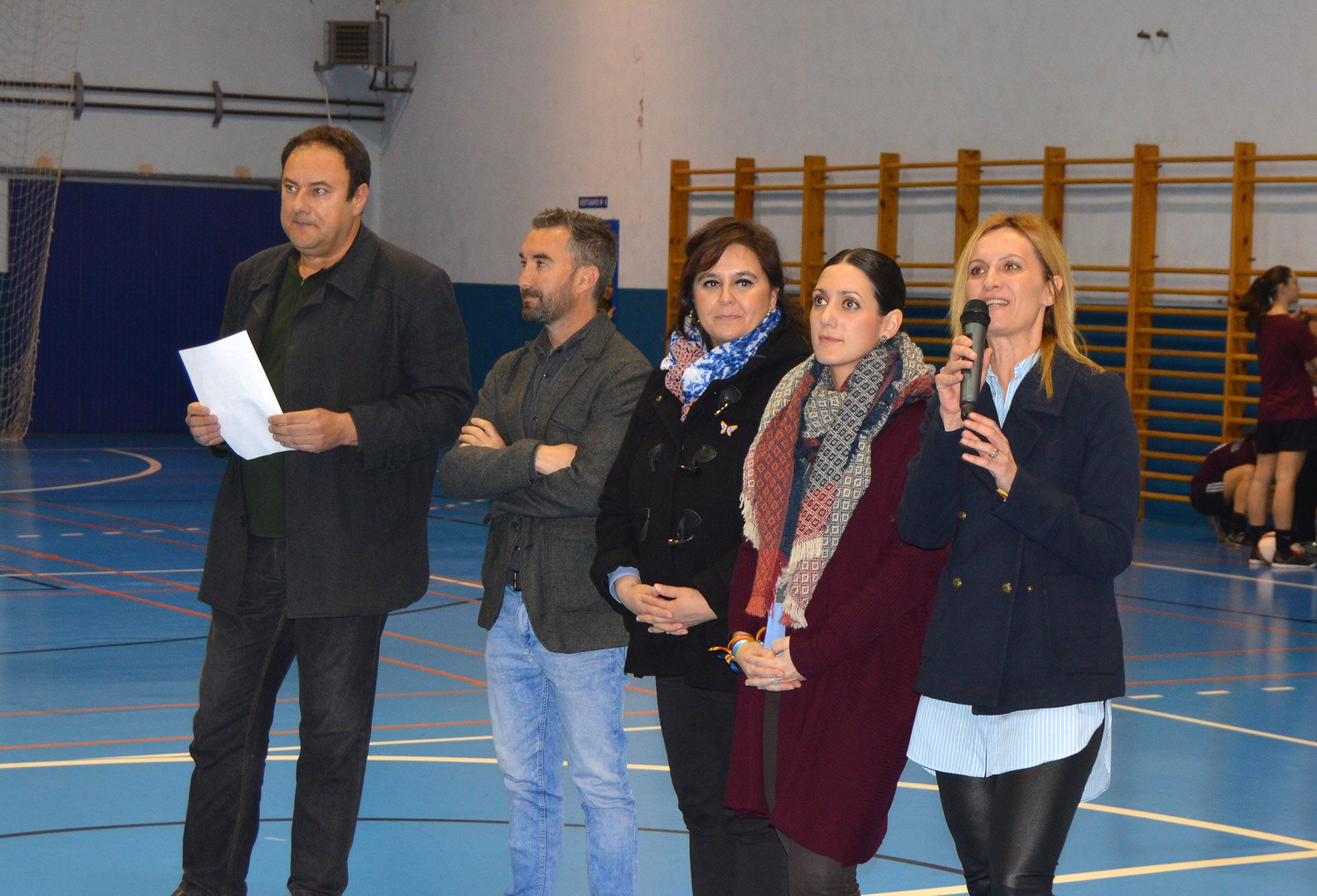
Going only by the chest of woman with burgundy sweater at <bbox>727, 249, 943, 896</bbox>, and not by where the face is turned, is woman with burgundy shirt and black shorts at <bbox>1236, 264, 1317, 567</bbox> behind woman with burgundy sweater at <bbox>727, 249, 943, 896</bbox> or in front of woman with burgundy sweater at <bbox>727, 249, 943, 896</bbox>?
behind

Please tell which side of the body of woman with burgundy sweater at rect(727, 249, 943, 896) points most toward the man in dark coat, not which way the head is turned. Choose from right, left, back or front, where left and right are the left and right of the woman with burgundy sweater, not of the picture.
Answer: right

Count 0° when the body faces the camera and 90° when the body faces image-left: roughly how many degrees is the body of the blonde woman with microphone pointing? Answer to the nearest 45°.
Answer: approximately 45°

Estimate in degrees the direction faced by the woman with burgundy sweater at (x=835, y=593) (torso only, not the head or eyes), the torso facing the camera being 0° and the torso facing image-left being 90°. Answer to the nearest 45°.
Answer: approximately 45°

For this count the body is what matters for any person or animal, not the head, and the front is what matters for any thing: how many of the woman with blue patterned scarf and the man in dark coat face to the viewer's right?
0

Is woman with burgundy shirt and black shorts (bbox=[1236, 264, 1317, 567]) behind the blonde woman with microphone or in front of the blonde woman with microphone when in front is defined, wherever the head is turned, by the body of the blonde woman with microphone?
behind

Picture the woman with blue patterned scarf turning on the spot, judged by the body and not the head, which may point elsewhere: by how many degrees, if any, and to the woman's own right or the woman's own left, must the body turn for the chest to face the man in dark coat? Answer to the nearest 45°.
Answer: approximately 45° to the woman's own right

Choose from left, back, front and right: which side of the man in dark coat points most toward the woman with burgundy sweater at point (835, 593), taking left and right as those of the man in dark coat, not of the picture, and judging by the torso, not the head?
left
